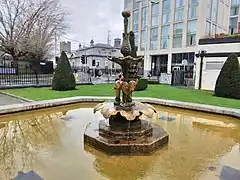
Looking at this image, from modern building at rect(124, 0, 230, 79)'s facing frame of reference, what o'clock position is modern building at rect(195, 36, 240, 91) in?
modern building at rect(195, 36, 240, 91) is roughly at 10 o'clock from modern building at rect(124, 0, 230, 79).

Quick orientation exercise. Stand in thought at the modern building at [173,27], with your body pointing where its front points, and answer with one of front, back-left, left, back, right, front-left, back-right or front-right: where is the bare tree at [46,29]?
front

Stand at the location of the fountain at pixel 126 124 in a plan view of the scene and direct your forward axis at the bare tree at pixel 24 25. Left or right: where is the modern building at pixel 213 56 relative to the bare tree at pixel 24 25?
right

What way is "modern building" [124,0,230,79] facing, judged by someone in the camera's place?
facing the viewer and to the left of the viewer

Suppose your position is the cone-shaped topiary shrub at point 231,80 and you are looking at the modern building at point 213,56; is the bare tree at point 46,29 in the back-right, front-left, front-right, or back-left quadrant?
front-left

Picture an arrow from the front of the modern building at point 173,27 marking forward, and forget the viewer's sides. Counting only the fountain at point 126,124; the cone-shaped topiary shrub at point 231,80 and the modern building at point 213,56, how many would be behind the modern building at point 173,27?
0

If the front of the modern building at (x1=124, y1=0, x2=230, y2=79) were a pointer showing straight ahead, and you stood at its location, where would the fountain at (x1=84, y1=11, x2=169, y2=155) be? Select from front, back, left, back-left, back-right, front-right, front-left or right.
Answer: front-left

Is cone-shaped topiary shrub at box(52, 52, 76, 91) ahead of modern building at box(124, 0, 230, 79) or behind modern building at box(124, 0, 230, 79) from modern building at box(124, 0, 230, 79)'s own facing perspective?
ahead

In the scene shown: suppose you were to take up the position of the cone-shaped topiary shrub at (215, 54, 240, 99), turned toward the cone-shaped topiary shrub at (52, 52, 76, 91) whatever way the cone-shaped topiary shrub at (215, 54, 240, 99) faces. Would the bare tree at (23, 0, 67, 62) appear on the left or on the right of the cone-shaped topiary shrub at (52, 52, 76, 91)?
right
